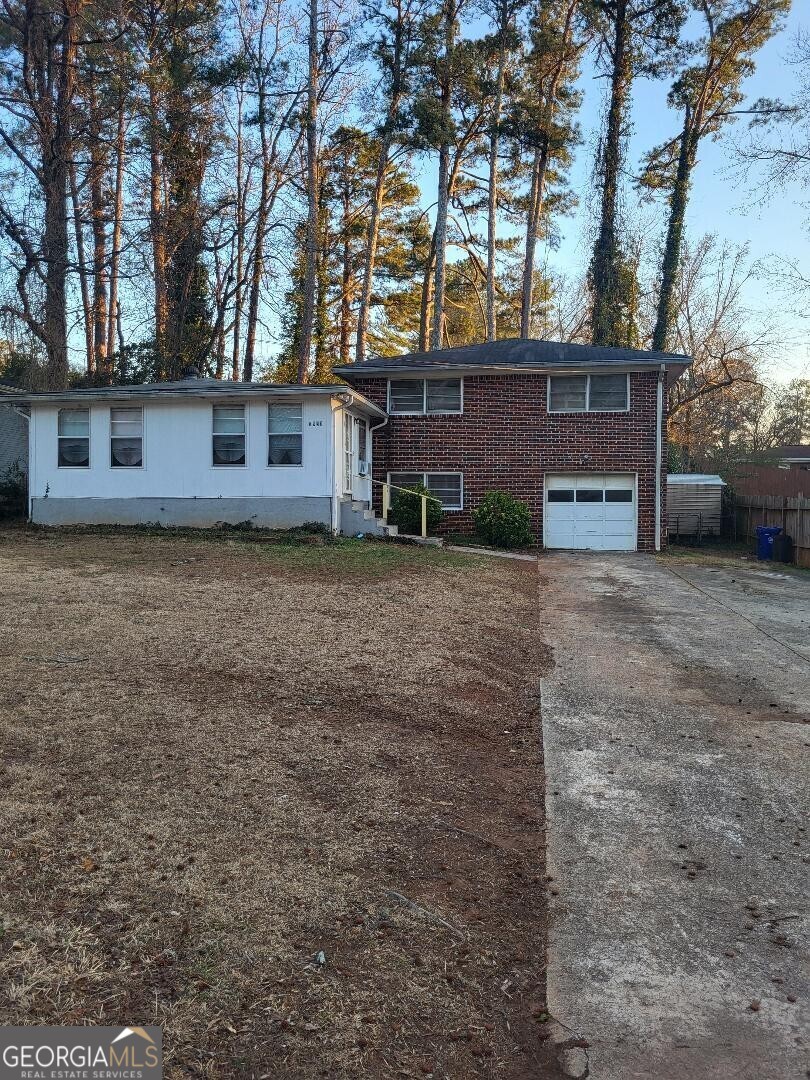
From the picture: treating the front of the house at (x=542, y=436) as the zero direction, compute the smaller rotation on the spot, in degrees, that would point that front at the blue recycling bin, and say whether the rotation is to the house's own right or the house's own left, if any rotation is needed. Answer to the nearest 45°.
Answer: approximately 90° to the house's own left

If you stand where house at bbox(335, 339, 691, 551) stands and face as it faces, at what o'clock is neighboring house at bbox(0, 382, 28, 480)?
The neighboring house is roughly at 3 o'clock from the house.

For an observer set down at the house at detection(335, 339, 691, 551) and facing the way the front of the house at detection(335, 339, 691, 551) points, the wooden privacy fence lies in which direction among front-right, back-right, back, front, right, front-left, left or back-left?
left

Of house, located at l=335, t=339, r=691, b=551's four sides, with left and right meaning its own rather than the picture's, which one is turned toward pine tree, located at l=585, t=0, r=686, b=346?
back

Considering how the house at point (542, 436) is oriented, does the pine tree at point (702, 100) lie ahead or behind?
behind

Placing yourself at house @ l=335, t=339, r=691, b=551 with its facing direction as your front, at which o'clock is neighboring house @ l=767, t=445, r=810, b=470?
The neighboring house is roughly at 7 o'clock from the house.

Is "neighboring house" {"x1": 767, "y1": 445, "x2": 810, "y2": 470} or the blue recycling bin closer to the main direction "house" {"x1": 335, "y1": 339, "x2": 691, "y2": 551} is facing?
the blue recycling bin

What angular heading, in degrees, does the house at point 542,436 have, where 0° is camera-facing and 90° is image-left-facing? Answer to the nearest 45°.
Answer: approximately 0°

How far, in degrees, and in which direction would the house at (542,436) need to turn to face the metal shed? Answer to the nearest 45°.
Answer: approximately 135° to its left

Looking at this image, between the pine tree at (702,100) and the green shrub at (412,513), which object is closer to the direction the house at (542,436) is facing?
the green shrub
